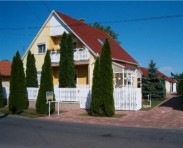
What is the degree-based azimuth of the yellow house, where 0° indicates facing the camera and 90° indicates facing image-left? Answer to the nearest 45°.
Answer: approximately 45°

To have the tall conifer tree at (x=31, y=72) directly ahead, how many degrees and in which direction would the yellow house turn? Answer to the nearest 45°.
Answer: approximately 45° to its right

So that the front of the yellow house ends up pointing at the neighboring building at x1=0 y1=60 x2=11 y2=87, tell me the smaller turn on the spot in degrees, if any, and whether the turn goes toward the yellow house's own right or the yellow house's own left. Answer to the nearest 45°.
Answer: approximately 90° to the yellow house's own right

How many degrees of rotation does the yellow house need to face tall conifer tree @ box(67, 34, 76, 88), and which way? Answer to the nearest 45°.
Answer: approximately 45° to its left

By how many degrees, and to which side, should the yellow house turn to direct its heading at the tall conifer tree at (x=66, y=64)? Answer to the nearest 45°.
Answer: approximately 45° to its left

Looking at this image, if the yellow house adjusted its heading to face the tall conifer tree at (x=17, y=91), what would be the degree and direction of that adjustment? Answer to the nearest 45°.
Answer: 0° — it already faces it

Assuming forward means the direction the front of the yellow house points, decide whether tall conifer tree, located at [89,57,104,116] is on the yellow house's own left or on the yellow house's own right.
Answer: on the yellow house's own left
